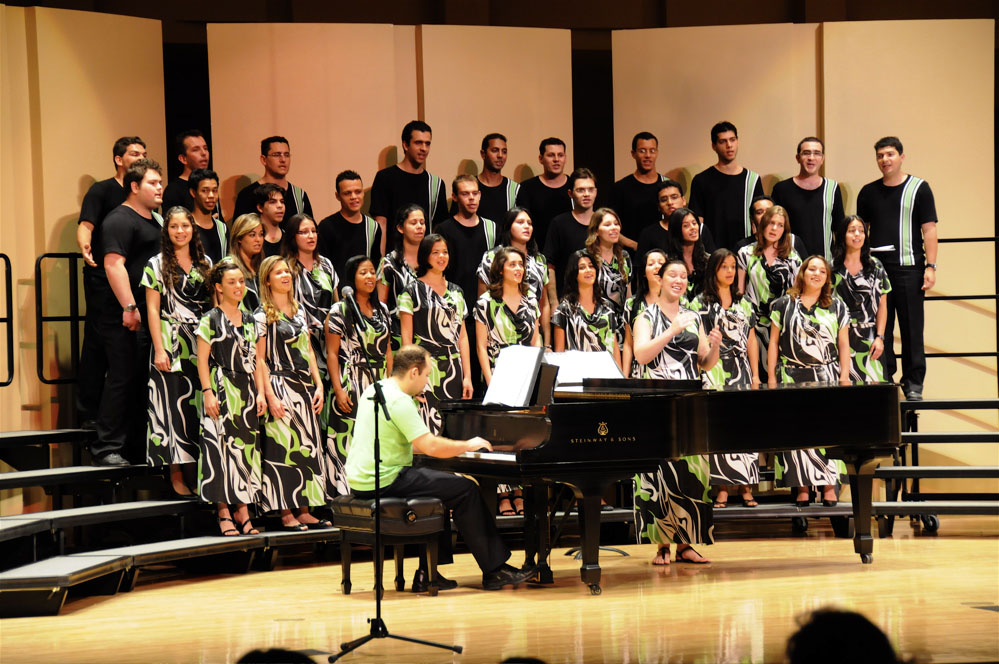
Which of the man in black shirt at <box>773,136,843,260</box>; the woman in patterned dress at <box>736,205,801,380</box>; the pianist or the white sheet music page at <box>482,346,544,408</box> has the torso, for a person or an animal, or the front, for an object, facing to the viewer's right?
the pianist

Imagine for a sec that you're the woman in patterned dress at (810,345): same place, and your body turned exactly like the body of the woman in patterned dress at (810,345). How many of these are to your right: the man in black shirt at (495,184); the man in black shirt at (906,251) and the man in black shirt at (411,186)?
2

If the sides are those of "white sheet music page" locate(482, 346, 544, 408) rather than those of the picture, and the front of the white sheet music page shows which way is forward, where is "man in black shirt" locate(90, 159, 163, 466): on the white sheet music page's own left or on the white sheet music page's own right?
on the white sheet music page's own right

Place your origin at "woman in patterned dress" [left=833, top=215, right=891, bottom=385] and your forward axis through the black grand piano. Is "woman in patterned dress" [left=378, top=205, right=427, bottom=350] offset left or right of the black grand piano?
right

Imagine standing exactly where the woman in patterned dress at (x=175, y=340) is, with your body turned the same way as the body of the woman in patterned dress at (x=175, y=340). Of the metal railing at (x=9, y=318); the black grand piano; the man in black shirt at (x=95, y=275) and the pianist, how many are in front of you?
2

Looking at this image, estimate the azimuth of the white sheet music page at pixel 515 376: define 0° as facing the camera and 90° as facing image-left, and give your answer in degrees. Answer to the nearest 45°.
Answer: approximately 45°

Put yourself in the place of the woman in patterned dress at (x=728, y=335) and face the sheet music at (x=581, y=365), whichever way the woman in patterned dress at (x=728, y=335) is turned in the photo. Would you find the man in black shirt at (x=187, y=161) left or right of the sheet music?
right

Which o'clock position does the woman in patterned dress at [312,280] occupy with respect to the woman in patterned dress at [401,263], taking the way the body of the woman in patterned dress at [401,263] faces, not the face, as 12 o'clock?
the woman in patterned dress at [312,280] is roughly at 4 o'clock from the woman in patterned dress at [401,263].
